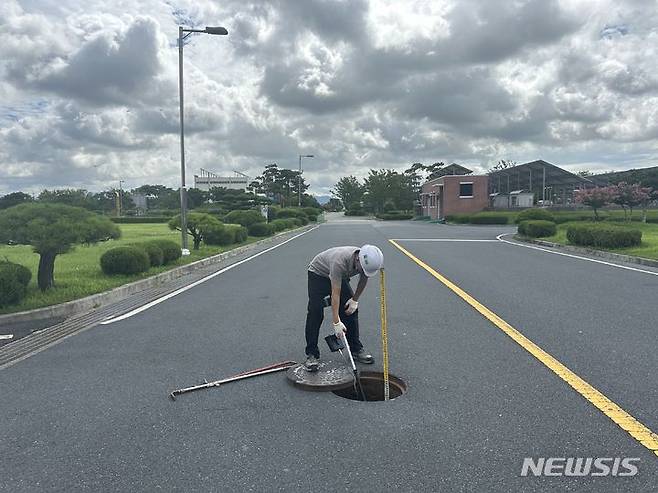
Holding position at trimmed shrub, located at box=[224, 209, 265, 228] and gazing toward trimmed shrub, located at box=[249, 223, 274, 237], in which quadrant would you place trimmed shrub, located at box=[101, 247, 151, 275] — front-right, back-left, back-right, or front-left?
front-right

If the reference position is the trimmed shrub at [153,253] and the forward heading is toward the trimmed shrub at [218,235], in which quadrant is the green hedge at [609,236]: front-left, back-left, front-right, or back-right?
front-right

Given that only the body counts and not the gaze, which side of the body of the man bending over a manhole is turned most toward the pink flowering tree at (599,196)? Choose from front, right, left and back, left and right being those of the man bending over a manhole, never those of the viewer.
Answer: left

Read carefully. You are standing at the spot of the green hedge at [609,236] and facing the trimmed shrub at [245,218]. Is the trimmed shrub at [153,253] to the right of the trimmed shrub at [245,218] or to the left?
left

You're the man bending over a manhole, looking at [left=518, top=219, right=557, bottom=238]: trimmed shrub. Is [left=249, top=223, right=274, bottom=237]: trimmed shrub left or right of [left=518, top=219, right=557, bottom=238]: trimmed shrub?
left

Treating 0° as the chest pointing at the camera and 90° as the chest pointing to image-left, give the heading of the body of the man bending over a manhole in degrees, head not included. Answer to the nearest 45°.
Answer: approximately 315°

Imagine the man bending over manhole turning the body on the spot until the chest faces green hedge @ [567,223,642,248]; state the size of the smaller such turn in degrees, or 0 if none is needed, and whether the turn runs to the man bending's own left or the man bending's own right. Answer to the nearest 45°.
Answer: approximately 90° to the man bending's own left

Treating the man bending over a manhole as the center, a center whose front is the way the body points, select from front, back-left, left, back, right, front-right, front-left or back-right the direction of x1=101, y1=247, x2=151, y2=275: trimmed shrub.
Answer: back

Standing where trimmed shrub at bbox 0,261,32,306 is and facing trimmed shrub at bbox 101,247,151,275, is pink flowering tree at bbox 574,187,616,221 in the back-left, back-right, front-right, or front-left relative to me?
front-right

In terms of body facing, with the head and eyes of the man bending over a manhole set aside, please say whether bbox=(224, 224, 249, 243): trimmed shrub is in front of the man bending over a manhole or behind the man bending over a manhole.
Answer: behind
